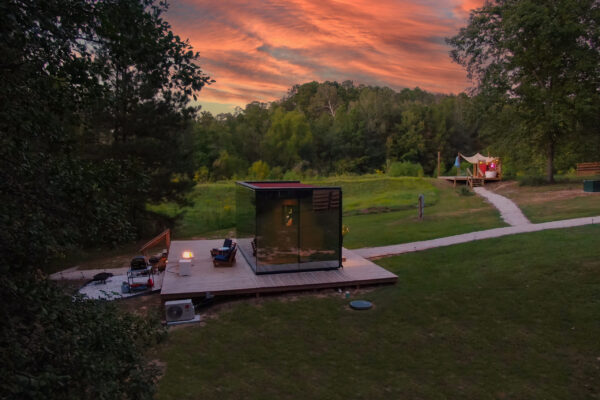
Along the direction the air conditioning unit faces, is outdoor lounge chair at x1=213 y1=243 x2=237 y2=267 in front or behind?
behind

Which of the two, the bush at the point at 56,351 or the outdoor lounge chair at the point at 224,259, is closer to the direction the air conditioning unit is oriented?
the bush

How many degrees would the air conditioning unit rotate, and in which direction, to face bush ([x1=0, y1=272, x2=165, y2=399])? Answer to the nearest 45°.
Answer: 0° — it already faces it

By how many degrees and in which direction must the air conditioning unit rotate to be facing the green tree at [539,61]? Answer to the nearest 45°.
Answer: approximately 135° to its left

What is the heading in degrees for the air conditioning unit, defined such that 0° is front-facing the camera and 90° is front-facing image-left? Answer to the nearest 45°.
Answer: approximately 0°

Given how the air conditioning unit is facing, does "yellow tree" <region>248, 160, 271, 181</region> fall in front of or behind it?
behind
